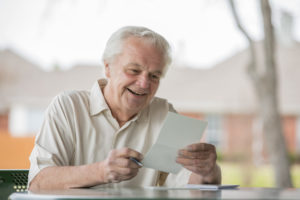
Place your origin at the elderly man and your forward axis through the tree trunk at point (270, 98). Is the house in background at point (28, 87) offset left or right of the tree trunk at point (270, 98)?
left

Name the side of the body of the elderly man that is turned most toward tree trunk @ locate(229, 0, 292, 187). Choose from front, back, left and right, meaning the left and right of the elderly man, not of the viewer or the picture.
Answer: left

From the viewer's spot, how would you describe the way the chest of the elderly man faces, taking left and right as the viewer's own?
facing the viewer and to the right of the viewer

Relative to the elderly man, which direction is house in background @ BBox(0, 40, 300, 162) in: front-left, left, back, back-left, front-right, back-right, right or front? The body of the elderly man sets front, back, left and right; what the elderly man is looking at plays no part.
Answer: back-left

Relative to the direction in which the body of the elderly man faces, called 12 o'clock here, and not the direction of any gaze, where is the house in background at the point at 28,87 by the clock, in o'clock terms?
The house in background is roughly at 7 o'clock from the elderly man.

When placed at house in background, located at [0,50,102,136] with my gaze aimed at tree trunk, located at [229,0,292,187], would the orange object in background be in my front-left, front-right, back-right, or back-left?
front-right

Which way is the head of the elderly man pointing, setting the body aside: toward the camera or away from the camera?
toward the camera
